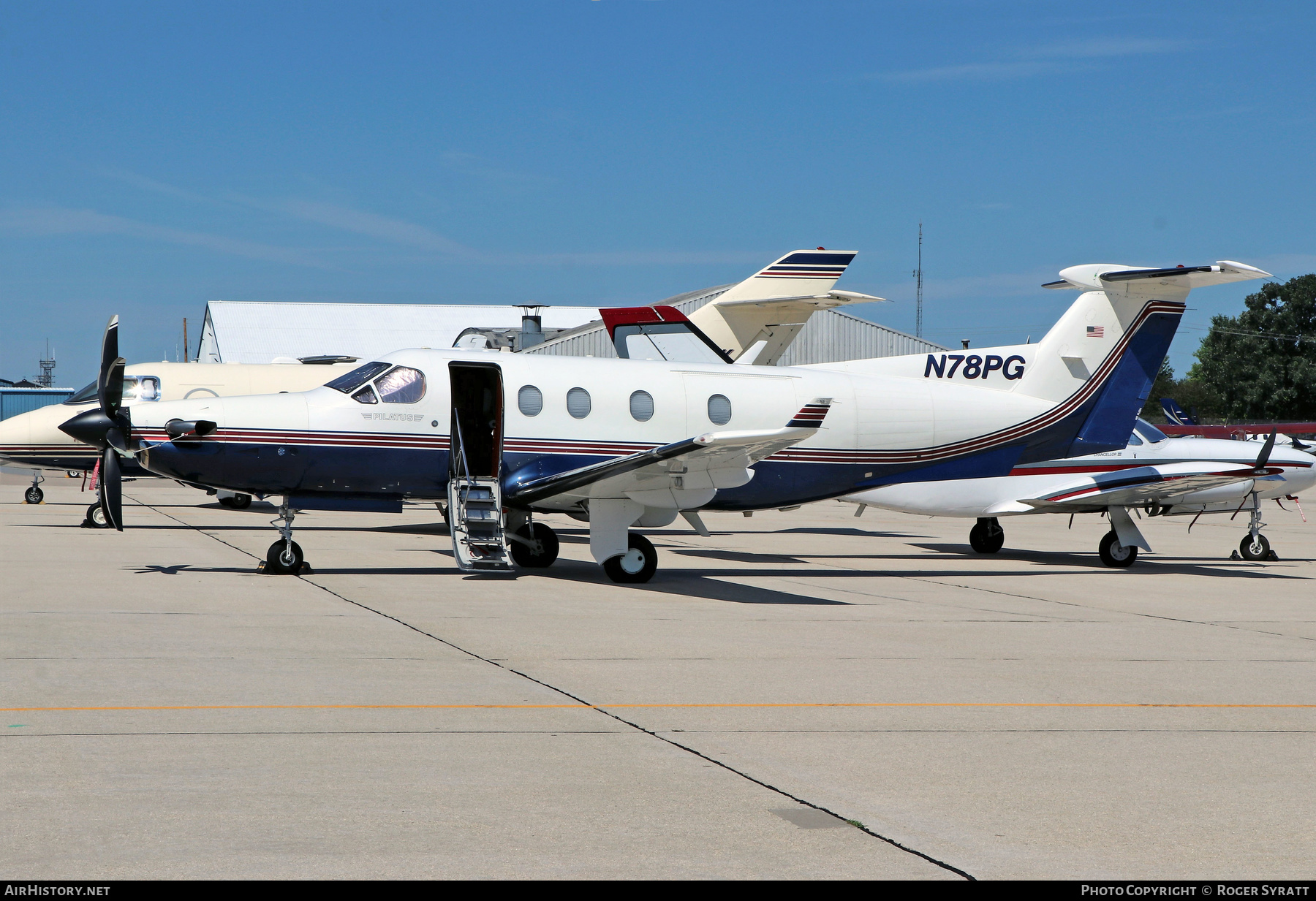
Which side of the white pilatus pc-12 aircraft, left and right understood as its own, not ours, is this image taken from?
left

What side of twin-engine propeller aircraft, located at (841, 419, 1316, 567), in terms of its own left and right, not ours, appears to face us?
right

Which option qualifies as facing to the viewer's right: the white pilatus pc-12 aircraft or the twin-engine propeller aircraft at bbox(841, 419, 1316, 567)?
the twin-engine propeller aircraft

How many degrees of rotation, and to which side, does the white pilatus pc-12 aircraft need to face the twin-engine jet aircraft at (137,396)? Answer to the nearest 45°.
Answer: approximately 45° to its right

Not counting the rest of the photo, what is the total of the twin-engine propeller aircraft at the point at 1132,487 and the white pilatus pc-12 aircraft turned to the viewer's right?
1

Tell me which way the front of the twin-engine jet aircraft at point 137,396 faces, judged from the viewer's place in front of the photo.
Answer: facing to the left of the viewer

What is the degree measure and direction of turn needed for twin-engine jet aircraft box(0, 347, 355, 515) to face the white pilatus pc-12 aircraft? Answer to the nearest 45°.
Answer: approximately 135° to its left

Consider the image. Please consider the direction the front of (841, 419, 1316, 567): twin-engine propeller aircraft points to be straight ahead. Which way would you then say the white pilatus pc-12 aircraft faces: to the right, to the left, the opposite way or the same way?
the opposite way

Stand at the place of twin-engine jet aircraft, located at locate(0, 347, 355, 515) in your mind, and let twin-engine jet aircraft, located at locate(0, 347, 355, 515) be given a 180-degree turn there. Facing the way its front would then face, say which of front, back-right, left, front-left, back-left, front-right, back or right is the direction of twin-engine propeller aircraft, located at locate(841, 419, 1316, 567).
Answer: front-right

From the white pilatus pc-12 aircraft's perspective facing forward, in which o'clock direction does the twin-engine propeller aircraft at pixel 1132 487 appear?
The twin-engine propeller aircraft is roughly at 5 o'clock from the white pilatus pc-12 aircraft.

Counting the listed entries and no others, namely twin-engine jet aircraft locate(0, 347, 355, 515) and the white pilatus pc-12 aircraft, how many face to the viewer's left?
2
